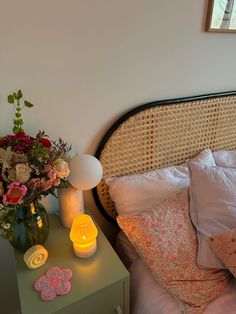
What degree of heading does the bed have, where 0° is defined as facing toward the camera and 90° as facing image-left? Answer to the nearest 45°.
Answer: approximately 315°

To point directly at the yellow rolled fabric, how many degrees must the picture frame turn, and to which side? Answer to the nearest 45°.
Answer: approximately 45° to its right

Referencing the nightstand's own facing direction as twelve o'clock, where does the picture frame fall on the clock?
The picture frame is roughly at 9 o'clock from the nightstand.

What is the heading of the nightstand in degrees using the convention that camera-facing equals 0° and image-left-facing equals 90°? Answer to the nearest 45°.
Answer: approximately 315°
